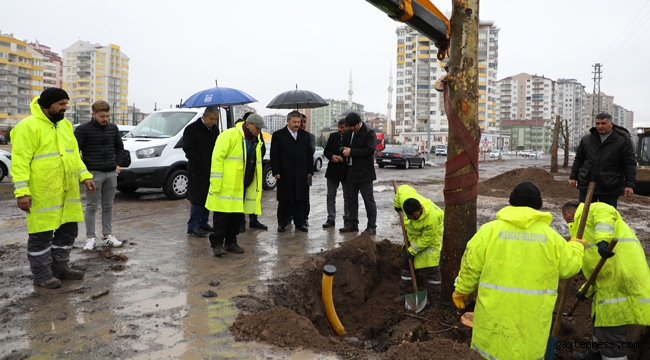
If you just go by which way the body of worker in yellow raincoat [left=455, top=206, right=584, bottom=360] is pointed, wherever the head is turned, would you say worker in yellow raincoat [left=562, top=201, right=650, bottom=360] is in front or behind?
in front

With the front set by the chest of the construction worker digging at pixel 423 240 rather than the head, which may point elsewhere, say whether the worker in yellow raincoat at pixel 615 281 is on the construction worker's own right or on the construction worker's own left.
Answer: on the construction worker's own left

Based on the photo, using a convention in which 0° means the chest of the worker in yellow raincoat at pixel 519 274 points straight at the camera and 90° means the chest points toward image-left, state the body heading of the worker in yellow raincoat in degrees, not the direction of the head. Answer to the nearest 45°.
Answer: approximately 180°

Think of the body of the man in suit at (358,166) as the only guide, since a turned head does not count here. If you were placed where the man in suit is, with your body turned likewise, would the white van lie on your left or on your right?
on your right

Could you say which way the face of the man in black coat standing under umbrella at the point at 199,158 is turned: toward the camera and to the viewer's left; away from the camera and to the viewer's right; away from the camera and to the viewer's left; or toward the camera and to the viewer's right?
toward the camera and to the viewer's right

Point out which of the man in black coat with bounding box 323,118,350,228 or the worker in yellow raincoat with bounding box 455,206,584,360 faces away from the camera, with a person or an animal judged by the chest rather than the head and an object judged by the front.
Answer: the worker in yellow raincoat

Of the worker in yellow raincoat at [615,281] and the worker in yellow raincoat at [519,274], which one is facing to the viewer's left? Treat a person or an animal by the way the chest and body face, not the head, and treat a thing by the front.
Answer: the worker in yellow raincoat at [615,281]
